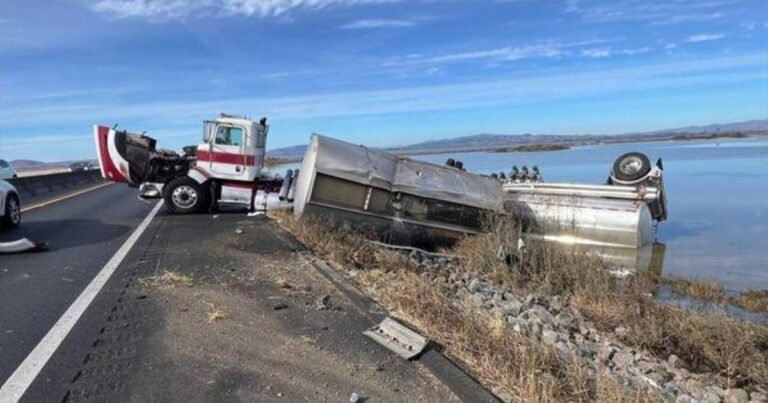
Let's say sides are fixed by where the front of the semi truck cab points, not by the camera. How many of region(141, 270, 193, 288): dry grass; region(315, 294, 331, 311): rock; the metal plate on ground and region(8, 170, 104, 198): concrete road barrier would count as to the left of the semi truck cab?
3

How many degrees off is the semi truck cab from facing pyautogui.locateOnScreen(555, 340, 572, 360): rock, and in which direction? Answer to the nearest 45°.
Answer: approximately 90° to its left

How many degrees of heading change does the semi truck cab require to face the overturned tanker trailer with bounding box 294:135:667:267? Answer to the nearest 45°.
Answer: approximately 135° to its left

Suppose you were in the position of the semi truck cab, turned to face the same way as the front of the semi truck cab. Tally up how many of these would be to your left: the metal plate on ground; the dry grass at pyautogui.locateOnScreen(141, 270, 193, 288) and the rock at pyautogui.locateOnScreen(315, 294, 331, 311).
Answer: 3

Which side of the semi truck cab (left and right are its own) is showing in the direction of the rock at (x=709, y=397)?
left

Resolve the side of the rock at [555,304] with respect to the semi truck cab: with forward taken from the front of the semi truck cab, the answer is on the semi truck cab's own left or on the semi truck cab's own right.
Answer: on the semi truck cab's own left

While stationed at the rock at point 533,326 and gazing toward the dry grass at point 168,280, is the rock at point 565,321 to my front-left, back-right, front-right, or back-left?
back-right

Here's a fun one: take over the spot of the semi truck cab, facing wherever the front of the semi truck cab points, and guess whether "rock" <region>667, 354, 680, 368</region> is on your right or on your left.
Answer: on your left

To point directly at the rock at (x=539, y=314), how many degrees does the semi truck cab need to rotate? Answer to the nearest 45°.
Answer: approximately 90° to its left

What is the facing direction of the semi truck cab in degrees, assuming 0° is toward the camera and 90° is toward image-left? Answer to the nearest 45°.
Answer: approximately 90°

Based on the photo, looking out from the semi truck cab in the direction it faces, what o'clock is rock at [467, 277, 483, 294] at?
The rock is roughly at 8 o'clock from the semi truck cab.
